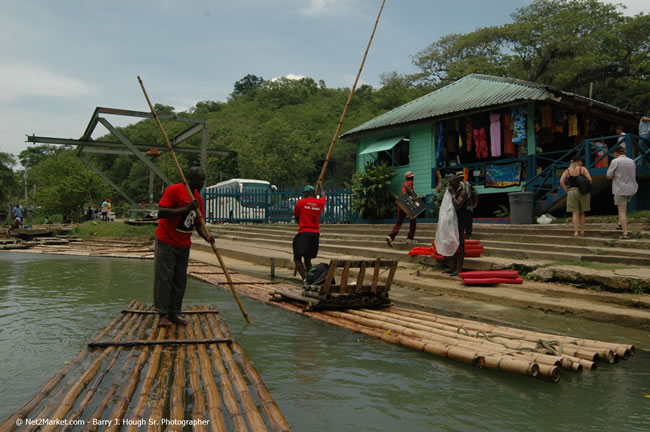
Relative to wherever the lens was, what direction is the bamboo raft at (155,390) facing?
facing away from the viewer

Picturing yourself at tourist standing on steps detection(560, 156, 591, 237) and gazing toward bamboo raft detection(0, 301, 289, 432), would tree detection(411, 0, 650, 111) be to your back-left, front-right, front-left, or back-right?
back-right
